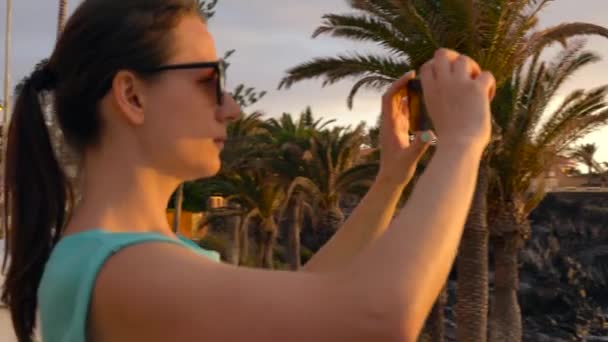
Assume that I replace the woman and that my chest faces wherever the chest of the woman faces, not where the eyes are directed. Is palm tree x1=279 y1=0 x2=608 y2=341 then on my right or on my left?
on my left

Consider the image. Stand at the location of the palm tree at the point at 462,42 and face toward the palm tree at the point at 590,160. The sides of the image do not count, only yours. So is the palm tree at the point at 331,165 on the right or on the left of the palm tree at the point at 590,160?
left

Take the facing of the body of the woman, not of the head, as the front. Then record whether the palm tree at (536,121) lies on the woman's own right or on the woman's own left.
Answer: on the woman's own left

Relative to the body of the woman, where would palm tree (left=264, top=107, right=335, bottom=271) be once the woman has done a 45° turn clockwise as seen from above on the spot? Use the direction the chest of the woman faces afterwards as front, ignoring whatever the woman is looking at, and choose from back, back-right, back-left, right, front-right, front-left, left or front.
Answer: back-left

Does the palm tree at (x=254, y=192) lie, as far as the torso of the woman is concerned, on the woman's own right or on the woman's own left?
on the woman's own left

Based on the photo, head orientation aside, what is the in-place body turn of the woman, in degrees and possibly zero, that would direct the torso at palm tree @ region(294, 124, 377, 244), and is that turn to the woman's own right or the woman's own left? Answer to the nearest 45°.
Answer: approximately 90° to the woman's own left

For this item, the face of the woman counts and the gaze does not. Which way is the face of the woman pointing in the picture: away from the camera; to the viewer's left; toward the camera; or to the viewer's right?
to the viewer's right

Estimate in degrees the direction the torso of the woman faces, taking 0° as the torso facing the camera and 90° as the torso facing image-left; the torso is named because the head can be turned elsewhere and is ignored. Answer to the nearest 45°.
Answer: approximately 270°
